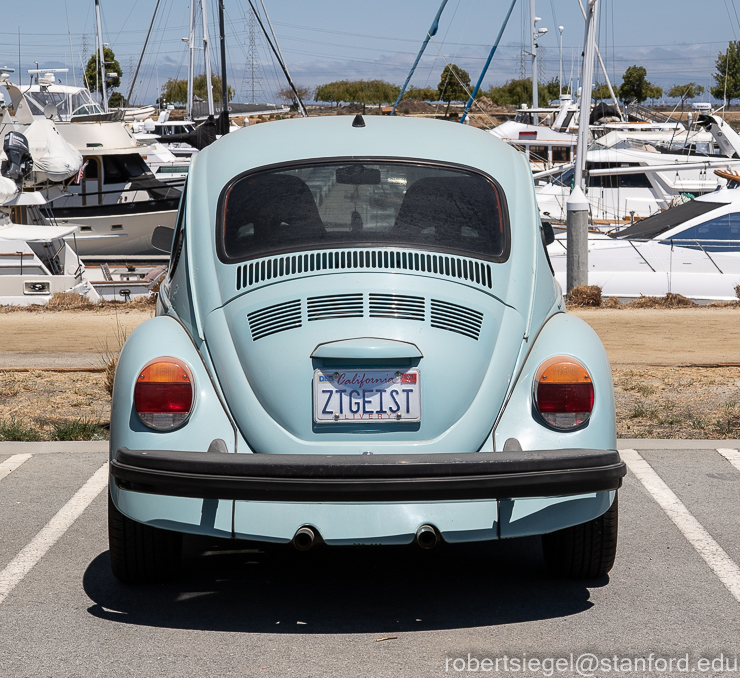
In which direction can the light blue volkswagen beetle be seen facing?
away from the camera

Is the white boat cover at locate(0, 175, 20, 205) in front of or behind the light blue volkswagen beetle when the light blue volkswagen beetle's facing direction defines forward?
in front
